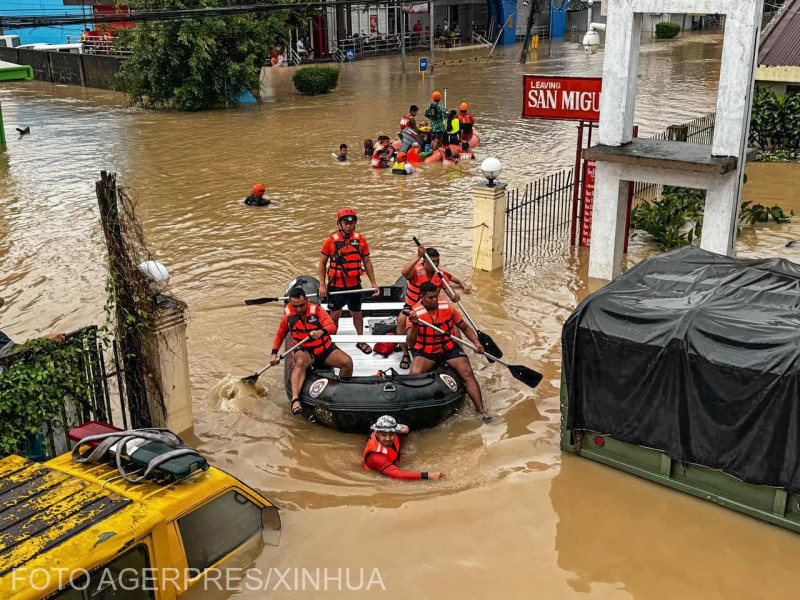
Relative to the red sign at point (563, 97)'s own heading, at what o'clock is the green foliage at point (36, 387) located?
The green foliage is roughly at 1 o'clock from the red sign.

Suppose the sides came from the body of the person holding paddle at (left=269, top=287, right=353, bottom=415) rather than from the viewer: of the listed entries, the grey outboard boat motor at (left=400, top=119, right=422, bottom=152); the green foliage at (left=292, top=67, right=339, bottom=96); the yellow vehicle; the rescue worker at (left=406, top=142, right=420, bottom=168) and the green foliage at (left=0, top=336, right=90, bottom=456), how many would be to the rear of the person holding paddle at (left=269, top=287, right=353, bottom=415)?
3

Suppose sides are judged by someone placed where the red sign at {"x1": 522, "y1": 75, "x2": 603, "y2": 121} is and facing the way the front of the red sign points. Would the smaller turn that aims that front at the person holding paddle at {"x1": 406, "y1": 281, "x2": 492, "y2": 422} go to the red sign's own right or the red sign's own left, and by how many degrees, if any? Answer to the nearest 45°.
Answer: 0° — it already faces them

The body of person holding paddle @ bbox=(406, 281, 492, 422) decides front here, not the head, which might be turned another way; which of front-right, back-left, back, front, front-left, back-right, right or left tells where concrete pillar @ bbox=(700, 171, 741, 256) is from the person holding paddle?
back-left

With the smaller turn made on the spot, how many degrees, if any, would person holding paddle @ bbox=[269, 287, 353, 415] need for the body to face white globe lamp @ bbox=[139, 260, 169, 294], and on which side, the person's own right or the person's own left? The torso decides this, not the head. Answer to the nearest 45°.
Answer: approximately 90° to the person's own right

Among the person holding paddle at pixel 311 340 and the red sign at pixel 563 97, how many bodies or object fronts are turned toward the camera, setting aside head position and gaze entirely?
2

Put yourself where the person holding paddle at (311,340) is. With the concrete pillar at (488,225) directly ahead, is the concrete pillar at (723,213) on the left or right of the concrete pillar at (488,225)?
right

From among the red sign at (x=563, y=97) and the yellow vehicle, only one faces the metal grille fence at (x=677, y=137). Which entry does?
the yellow vehicle

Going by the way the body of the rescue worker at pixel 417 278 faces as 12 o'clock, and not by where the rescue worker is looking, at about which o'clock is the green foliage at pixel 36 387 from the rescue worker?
The green foliage is roughly at 3 o'clock from the rescue worker.

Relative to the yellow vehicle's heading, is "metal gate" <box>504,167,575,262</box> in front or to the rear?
in front

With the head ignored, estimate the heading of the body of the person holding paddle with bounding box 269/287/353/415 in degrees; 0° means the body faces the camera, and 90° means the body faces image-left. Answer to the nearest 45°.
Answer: approximately 0°
